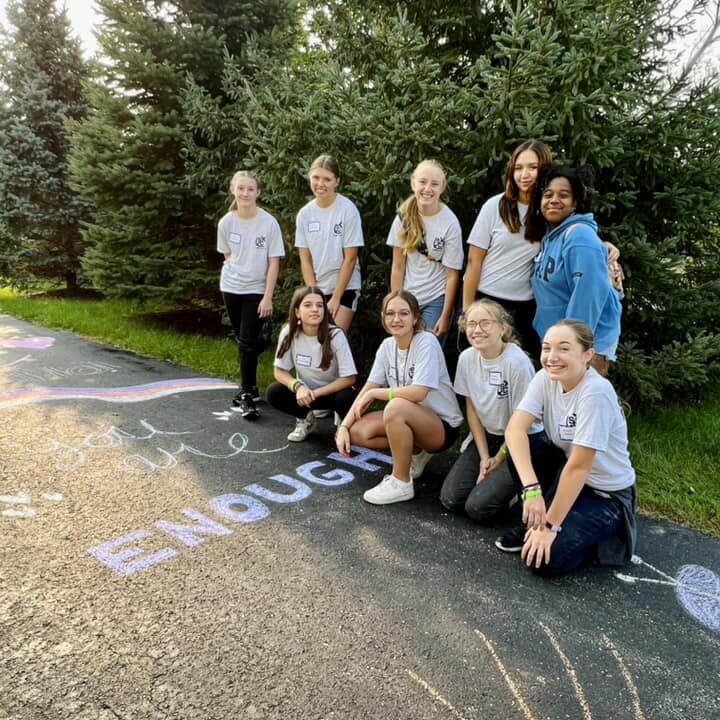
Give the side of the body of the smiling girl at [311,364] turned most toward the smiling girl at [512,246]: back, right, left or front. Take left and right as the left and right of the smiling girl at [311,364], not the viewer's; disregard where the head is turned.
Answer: left

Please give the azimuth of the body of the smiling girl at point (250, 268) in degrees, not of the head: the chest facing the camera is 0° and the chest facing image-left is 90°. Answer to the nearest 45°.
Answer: approximately 0°

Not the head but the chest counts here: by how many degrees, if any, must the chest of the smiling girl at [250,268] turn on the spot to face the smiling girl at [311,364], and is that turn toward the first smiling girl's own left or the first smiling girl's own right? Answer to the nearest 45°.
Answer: approximately 45° to the first smiling girl's own left

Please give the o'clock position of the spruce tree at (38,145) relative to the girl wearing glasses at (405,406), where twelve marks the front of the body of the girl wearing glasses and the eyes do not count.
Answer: The spruce tree is roughly at 3 o'clock from the girl wearing glasses.

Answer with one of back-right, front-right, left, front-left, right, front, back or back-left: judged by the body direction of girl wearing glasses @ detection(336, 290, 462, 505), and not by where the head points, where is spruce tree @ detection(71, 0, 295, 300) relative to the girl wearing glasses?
right

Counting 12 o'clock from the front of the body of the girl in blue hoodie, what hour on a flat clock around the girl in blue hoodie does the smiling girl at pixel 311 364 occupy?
The smiling girl is roughly at 2 o'clock from the girl in blue hoodie.

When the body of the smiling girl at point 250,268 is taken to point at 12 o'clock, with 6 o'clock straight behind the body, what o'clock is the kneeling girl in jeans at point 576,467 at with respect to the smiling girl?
The kneeling girl in jeans is roughly at 11 o'clock from the smiling girl.

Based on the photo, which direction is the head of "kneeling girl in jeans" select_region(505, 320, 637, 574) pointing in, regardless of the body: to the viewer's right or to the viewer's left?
to the viewer's left

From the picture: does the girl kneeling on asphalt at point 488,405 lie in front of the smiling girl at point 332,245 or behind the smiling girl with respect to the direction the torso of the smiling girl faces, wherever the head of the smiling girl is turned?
in front

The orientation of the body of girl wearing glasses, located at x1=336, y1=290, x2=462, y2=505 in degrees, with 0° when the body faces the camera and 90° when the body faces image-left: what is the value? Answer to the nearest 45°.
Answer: approximately 45°
